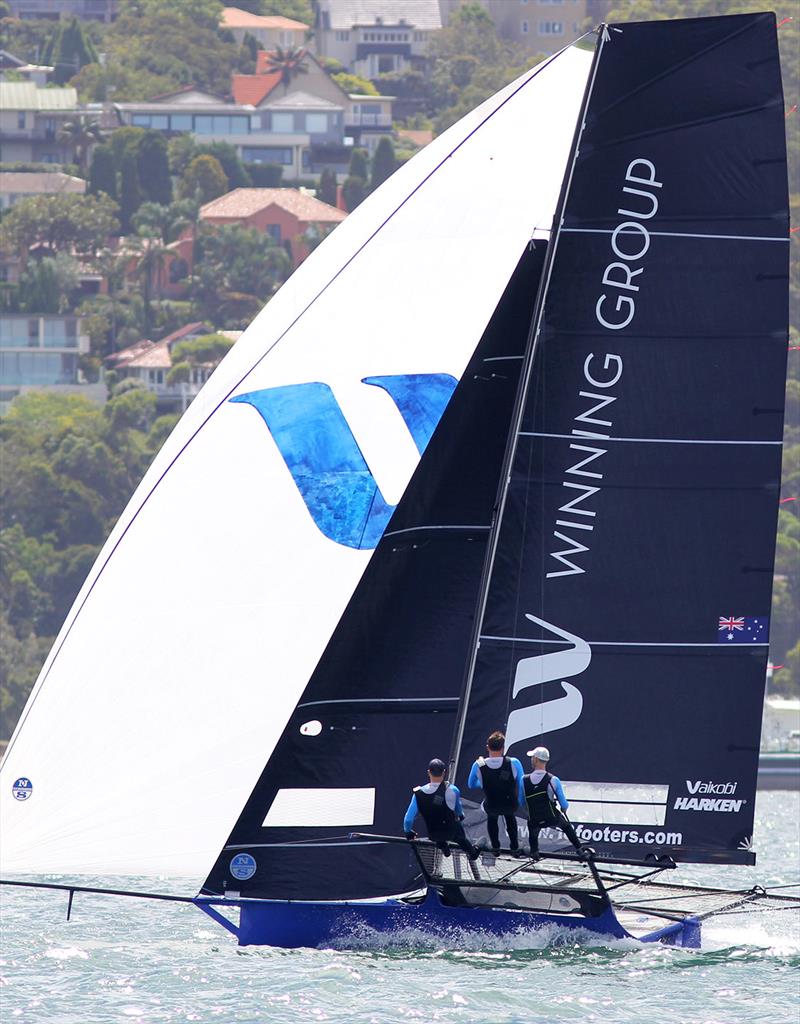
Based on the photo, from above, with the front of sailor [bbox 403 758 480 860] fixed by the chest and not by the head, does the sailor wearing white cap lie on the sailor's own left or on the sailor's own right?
on the sailor's own right

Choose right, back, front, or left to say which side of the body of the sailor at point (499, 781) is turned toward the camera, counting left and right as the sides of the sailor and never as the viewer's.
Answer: back

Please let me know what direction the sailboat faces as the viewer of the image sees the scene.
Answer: facing to the left of the viewer
